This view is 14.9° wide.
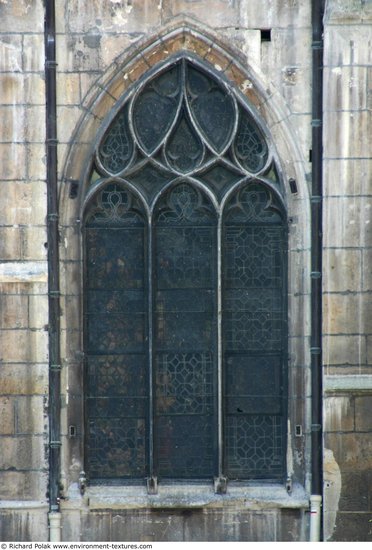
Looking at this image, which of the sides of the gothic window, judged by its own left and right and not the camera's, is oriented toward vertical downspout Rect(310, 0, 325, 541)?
left

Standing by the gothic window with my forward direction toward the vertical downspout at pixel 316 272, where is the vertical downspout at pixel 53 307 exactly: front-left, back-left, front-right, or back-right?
back-right

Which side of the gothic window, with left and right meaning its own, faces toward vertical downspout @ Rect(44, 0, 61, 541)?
right

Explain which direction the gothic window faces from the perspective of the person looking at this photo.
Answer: facing the viewer
